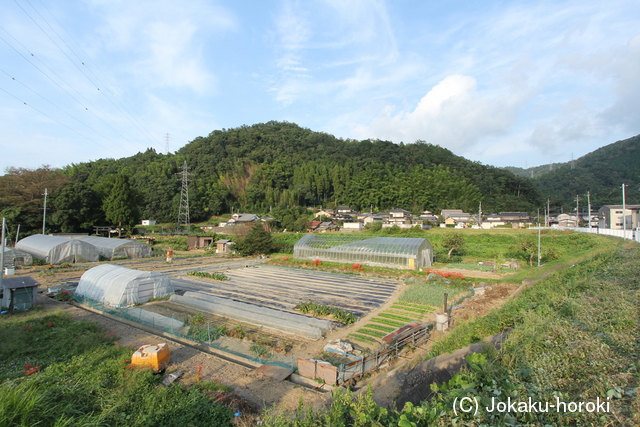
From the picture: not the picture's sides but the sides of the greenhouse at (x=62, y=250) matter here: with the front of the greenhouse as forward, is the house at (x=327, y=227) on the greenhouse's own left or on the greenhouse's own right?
on the greenhouse's own left

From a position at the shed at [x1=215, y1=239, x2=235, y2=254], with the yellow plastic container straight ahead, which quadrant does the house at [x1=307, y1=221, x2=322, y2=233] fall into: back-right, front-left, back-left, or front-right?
back-left

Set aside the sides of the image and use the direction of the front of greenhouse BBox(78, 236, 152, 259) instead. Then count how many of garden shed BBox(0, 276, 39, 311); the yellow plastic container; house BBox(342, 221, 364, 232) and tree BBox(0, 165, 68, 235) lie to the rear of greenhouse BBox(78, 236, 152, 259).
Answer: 1

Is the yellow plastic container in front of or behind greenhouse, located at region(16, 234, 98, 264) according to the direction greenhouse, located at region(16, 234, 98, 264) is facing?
in front

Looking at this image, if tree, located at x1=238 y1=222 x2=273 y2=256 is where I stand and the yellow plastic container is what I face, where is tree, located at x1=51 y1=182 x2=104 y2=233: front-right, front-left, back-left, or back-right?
back-right

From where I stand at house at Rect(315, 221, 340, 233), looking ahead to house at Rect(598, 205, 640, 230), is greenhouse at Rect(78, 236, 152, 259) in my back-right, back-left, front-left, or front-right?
back-right
